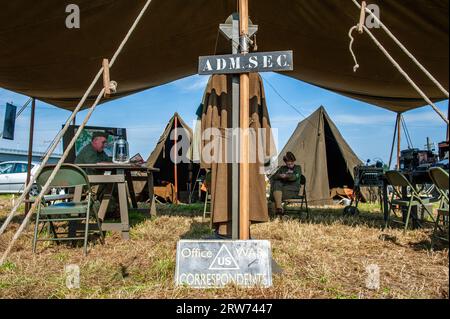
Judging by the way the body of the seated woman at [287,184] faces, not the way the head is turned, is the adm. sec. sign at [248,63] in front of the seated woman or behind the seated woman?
in front

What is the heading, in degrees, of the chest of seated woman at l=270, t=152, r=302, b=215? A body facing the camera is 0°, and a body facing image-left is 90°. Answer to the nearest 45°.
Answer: approximately 45°

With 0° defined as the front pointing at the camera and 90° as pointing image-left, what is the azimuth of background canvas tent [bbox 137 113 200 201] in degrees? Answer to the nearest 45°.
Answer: approximately 0°

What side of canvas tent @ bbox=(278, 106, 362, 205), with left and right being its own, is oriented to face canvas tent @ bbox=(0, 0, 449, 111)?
front

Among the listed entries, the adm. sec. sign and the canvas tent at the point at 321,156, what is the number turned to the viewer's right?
0
